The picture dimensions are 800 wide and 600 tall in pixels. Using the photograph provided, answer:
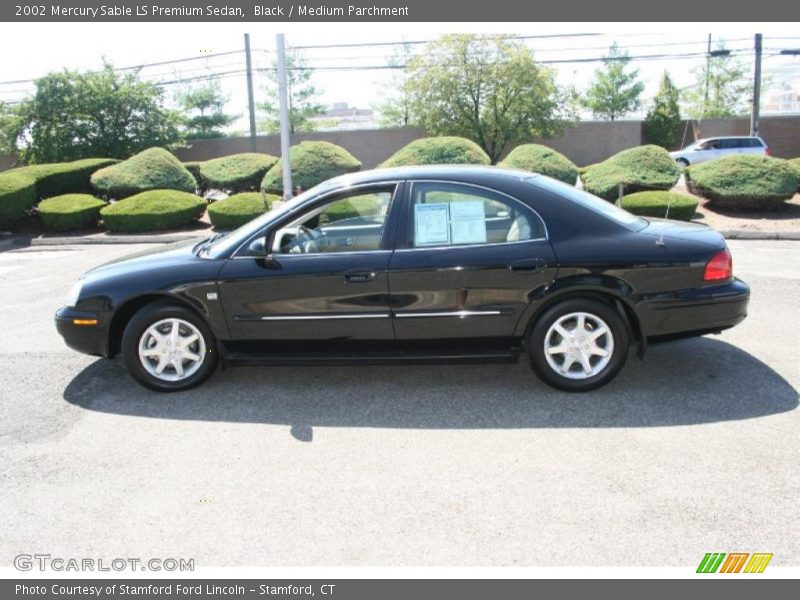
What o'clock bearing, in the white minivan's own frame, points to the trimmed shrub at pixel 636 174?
The trimmed shrub is roughly at 9 o'clock from the white minivan.

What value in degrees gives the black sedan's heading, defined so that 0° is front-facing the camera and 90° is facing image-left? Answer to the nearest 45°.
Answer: approximately 90°

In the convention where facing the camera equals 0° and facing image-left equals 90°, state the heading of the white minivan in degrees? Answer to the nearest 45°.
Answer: approximately 90°

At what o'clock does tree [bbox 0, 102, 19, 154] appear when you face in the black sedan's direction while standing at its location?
The tree is roughly at 2 o'clock from the black sedan.

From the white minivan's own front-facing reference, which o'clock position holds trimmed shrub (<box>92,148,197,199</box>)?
The trimmed shrub is roughly at 10 o'clock from the white minivan.

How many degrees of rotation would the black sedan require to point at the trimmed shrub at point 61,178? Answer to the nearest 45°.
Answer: approximately 45° to its right

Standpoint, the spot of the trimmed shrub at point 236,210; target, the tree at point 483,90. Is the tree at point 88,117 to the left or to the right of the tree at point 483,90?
left

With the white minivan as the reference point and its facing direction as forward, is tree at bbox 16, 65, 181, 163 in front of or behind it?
in front

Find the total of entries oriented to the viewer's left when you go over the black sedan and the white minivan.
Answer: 2
